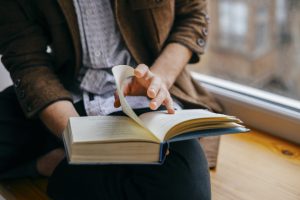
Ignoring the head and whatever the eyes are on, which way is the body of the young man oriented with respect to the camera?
toward the camera

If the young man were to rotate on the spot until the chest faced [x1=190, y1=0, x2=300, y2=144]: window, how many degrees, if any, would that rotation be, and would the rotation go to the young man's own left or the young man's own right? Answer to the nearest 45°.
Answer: approximately 135° to the young man's own left
